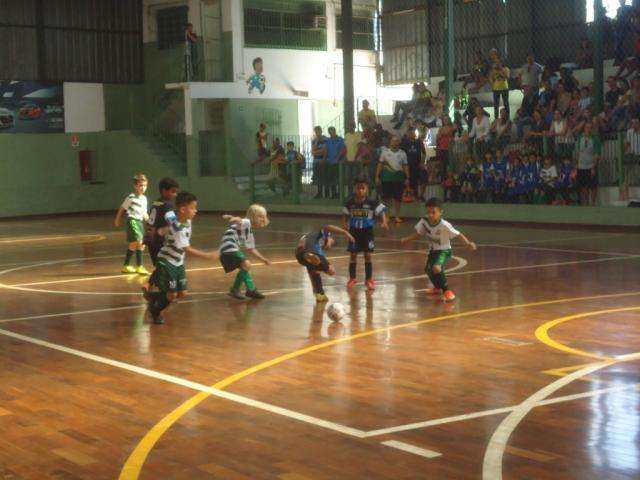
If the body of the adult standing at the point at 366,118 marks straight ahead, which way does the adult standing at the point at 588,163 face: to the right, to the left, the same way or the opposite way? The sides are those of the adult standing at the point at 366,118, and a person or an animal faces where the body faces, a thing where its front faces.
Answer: the same way

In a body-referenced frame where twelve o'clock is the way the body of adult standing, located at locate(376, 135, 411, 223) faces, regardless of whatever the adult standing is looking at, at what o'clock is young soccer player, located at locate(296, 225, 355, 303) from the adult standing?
The young soccer player is roughly at 12 o'clock from the adult standing.

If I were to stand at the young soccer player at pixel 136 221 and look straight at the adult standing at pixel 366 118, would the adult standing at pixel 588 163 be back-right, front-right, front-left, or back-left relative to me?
front-right

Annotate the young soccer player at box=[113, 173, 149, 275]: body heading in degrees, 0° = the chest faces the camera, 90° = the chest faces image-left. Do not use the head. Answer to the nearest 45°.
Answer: approximately 315°

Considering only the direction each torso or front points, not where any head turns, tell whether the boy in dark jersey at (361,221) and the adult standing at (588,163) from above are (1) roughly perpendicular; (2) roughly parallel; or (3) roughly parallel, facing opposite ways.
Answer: roughly parallel

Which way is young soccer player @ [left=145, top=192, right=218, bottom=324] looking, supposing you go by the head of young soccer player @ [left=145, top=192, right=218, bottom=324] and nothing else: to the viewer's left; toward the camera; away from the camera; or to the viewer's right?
to the viewer's right

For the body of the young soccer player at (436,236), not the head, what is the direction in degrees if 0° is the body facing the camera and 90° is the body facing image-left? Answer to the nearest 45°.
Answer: approximately 45°

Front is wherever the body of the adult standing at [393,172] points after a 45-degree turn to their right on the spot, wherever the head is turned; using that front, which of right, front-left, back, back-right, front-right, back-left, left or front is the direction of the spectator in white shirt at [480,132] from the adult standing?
back-left

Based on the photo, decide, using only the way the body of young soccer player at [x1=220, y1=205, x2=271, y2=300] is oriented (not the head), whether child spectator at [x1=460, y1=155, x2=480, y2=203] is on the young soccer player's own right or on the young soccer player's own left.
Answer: on the young soccer player's own left

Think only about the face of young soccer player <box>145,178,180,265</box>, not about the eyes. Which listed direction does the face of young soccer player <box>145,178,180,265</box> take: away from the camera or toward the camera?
toward the camera

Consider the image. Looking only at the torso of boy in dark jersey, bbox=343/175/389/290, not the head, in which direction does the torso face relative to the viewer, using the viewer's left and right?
facing the viewer

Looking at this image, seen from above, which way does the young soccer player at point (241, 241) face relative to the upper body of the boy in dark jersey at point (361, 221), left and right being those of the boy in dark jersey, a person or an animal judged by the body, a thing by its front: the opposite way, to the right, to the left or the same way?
to the left

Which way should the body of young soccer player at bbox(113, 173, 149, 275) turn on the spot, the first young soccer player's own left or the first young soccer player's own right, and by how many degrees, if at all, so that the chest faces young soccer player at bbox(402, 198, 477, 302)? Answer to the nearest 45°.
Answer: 0° — they already face them

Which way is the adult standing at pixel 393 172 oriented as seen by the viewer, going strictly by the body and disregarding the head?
toward the camera

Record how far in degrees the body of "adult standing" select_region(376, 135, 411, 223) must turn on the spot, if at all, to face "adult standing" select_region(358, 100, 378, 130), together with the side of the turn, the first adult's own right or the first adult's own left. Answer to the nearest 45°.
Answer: approximately 180°

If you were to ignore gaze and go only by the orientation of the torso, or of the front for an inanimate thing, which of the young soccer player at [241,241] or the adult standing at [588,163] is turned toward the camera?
the adult standing

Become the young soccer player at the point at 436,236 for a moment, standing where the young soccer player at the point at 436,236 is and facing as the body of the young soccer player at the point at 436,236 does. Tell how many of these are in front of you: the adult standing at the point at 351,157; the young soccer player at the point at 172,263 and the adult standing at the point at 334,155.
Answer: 1

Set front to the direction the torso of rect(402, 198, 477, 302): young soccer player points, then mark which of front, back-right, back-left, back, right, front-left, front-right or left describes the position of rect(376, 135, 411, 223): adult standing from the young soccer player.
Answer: back-right

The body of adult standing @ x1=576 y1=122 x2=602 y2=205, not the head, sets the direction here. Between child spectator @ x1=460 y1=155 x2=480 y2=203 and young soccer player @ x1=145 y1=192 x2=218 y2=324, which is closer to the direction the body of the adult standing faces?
the young soccer player
